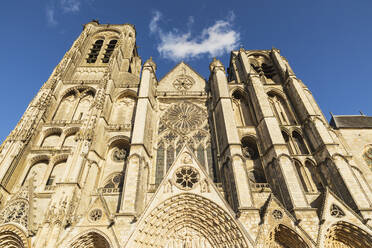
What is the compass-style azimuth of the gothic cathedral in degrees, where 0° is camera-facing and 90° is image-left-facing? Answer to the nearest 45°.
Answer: approximately 0°
